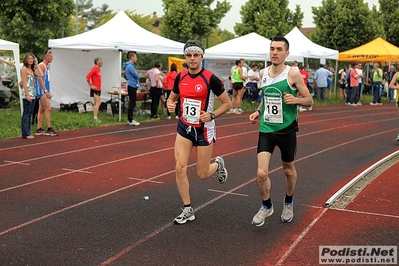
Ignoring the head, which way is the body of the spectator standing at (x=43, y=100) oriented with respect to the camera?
to the viewer's right

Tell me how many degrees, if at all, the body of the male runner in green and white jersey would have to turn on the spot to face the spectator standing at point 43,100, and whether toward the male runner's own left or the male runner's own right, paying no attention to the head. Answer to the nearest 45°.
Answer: approximately 90° to the male runner's own right

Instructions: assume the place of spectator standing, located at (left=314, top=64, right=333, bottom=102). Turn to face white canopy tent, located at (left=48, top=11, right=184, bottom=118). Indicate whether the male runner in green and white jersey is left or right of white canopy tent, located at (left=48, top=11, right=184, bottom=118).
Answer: left
